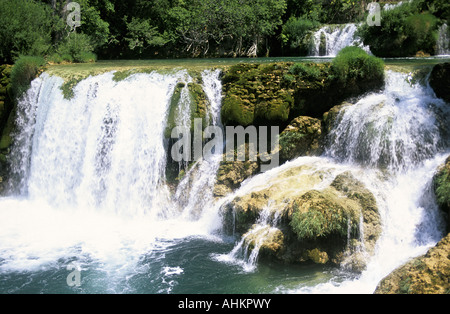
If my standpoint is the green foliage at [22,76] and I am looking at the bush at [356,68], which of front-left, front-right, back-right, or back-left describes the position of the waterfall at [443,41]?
front-left

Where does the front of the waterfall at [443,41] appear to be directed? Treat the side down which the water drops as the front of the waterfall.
toward the camera

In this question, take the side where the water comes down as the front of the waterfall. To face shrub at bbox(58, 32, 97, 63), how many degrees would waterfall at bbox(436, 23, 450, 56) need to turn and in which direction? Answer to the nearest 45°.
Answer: approximately 90° to its right

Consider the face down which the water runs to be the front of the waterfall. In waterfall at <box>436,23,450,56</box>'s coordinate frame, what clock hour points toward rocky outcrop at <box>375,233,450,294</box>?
The rocky outcrop is roughly at 12 o'clock from the waterfall.

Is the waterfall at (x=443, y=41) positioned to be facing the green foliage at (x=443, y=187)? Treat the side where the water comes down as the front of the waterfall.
yes

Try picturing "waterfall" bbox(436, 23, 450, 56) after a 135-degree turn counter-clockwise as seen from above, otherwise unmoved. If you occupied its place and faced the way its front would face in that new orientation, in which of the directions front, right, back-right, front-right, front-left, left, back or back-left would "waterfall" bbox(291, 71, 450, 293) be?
back-right

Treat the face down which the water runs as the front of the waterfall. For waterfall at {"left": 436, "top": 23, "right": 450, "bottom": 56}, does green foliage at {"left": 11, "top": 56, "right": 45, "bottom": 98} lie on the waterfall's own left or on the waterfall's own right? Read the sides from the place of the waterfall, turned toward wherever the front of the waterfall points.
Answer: on the waterfall's own right

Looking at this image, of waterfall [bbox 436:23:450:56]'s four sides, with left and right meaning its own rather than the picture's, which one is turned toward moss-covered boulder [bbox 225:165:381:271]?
front

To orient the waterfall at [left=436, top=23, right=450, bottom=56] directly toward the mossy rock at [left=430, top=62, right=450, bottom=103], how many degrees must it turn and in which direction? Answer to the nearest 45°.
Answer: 0° — it already faces it

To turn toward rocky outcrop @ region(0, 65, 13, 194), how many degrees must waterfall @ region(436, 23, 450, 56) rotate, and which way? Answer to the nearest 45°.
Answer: approximately 45° to its right

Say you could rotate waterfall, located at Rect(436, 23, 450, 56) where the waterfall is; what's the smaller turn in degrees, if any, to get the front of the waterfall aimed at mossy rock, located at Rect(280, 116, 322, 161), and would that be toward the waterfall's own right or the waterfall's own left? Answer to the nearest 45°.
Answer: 0° — it already faces it

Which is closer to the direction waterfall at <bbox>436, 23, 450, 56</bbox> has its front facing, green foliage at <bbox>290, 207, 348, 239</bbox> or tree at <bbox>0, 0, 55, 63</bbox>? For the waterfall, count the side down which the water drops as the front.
the green foliage
